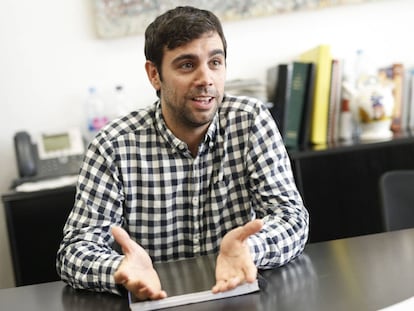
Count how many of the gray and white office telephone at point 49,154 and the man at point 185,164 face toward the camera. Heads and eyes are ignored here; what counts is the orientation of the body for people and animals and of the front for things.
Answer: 2

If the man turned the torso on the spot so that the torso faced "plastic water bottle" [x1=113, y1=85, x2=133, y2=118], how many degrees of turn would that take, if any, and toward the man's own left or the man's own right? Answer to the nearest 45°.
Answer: approximately 180°

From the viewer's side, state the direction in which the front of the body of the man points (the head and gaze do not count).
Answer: toward the camera

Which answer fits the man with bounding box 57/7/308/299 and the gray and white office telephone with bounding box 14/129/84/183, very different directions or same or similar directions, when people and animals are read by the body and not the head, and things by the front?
same or similar directions

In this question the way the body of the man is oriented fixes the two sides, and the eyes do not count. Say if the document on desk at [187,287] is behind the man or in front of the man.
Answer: in front

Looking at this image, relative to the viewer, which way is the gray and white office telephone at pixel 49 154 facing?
toward the camera

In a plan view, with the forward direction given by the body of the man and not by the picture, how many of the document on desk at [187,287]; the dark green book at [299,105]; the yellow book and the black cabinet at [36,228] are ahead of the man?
1

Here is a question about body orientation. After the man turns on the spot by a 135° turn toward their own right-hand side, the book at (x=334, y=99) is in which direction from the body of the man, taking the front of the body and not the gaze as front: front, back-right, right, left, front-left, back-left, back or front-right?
right

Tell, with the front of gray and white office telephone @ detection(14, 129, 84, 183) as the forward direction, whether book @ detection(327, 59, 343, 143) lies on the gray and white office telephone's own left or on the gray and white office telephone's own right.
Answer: on the gray and white office telephone's own left

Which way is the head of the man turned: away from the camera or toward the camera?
toward the camera
